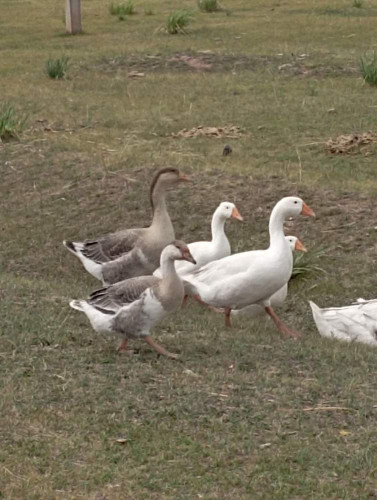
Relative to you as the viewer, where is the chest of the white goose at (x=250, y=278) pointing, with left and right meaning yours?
facing to the right of the viewer

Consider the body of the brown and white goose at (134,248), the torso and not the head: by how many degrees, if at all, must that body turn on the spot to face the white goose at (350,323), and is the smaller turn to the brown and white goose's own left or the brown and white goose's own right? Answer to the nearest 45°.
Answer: approximately 45° to the brown and white goose's own right

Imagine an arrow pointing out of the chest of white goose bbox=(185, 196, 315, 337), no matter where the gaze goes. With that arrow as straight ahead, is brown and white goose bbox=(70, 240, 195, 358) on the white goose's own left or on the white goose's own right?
on the white goose's own right

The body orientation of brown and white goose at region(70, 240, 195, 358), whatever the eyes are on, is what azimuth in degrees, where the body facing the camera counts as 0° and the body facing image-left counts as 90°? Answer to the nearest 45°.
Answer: approximately 270°

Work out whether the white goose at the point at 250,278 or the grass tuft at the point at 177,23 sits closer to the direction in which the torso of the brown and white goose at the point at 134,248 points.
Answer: the white goose

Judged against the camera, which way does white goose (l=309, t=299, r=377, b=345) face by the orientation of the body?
to the viewer's right

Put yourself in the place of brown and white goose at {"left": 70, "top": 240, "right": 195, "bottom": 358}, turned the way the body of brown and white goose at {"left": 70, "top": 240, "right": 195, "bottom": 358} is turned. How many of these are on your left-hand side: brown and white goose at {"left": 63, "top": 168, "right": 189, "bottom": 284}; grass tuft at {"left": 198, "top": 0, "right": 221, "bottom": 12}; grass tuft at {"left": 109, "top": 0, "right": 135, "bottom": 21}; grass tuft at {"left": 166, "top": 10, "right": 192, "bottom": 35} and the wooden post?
5

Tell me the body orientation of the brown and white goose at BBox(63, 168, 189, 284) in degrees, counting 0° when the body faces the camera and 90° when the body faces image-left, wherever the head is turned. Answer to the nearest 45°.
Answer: approximately 270°

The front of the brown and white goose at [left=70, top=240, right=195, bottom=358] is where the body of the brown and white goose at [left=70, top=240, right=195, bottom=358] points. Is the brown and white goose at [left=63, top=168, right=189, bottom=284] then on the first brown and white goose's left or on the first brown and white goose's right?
on the first brown and white goose's left

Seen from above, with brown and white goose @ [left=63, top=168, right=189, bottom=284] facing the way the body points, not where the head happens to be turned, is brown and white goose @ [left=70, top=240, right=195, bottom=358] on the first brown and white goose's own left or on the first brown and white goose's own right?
on the first brown and white goose's own right

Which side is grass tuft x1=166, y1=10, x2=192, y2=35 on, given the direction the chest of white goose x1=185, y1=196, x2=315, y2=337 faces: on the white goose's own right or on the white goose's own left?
on the white goose's own left
